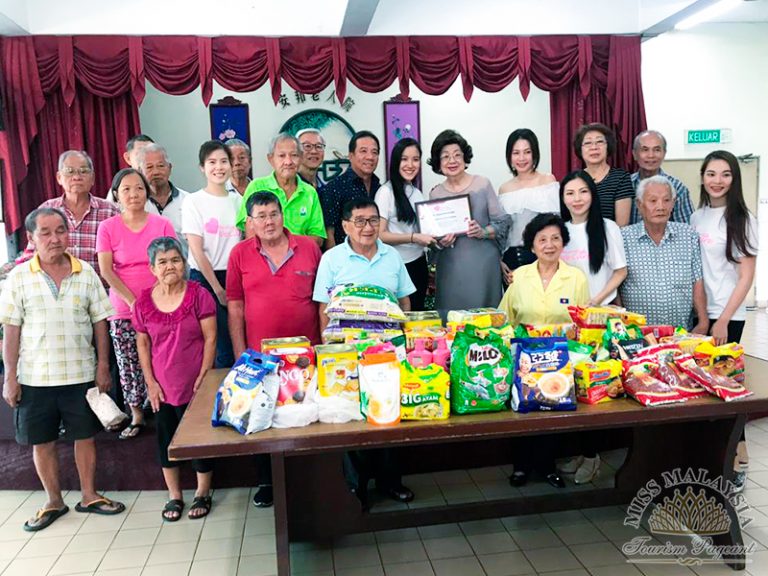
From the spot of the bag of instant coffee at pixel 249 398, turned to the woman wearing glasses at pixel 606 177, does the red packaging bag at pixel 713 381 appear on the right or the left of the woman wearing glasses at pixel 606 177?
right

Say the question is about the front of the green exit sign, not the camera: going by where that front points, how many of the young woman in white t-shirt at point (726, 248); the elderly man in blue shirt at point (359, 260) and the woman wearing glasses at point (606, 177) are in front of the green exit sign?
3

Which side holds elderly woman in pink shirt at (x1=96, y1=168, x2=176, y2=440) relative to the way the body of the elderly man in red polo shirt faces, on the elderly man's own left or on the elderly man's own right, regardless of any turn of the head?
on the elderly man's own right

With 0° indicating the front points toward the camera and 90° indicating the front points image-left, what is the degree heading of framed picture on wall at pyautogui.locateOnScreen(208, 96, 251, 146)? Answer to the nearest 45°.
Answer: approximately 0°

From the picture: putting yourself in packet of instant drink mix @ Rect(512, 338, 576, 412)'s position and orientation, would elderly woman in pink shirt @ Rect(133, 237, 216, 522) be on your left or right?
on your right

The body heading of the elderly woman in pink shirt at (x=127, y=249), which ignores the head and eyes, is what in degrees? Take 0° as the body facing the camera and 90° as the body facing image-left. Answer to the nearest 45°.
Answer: approximately 0°
